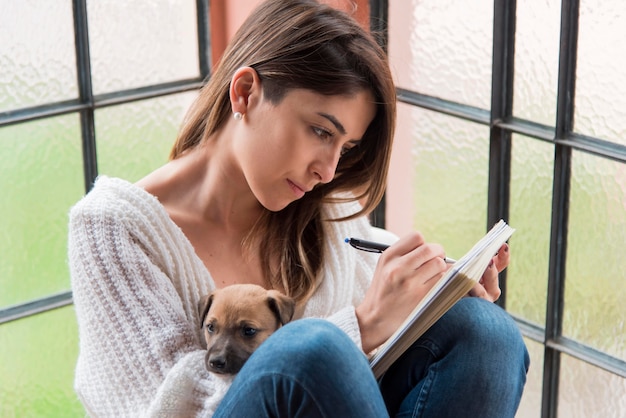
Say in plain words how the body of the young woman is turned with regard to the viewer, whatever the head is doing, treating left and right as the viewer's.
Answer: facing the viewer and to the right of the viewer

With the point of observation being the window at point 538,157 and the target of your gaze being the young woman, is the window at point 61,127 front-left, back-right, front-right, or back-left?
front-right

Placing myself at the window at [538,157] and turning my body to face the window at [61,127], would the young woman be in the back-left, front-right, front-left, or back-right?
front-left

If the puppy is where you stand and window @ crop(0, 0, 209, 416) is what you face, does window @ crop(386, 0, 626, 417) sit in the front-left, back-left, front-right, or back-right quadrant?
front-right

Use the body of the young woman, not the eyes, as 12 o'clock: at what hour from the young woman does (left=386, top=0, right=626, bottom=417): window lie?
The window is roughly at 9 o'clock from the young woman.

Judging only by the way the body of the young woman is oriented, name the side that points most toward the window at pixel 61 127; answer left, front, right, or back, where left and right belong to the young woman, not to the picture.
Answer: back
